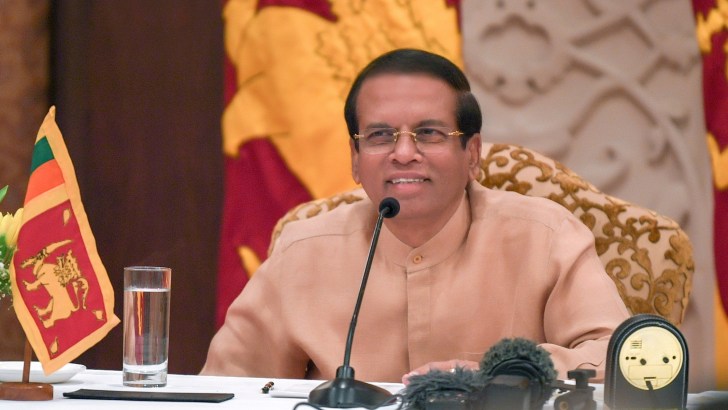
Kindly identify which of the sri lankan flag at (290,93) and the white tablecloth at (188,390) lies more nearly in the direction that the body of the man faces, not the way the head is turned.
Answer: the white tablecloth

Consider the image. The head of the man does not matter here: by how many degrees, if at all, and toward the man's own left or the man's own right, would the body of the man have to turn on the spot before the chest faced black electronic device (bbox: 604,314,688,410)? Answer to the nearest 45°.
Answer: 0° — they already face it

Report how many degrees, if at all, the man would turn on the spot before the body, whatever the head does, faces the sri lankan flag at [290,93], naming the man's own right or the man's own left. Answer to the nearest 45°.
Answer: approximately 135° to the man's own right

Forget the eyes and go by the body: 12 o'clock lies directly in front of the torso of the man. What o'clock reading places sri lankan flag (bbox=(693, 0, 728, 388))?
The sri lankan flag is roughly at 8 o'clock from the man.

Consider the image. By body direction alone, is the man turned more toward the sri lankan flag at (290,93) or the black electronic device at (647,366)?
the black electronic device

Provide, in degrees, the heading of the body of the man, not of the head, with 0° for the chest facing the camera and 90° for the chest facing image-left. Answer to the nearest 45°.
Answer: approximately 0°

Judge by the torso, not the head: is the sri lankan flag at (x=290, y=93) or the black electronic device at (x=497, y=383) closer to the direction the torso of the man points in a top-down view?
the black electronic device

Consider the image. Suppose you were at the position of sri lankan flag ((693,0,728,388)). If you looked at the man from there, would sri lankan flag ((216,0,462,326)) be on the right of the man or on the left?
right

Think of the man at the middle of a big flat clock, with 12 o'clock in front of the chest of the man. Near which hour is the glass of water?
The glass of water is roughly at 1 o'clock from the man.

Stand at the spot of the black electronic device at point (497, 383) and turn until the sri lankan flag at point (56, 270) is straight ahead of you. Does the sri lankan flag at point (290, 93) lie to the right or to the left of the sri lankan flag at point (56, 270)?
right

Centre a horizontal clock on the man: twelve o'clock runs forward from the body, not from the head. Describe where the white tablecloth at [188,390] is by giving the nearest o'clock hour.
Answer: The white tablecloth is roughly at 1 o'clock from the man.

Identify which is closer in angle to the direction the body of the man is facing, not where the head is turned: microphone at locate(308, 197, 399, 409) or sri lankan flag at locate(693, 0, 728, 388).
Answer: the microphone
